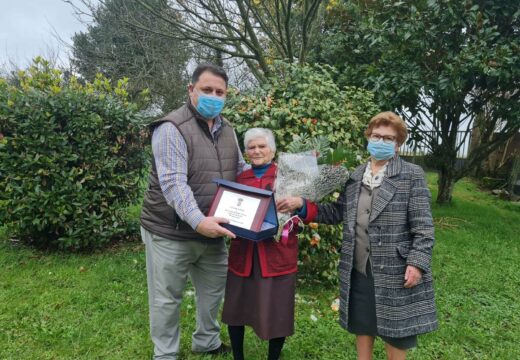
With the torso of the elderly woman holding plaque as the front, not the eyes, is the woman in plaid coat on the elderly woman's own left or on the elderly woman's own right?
on the elderly woman's own left

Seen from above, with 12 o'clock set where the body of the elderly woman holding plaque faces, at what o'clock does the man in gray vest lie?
The man in gray vest is roughly at 3 o'clock from the elderly woman holding plaque.

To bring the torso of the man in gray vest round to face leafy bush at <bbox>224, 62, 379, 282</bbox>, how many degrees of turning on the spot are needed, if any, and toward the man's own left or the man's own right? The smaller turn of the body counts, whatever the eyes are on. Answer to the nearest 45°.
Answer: approximately 90° to the man's own left

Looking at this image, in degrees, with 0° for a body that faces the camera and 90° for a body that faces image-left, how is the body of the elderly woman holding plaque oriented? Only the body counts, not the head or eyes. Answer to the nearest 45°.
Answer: approximately 0°

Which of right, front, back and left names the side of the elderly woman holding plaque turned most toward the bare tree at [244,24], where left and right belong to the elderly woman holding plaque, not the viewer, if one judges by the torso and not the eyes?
back

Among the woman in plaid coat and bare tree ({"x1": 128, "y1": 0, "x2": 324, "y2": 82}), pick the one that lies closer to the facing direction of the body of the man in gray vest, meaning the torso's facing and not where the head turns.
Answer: the woman in plaid coat

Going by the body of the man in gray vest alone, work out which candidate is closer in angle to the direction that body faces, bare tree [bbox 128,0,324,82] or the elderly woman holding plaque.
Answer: the elderly woman holding plaque

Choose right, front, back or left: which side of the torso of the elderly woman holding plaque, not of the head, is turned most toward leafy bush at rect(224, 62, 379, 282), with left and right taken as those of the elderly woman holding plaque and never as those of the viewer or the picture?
back
